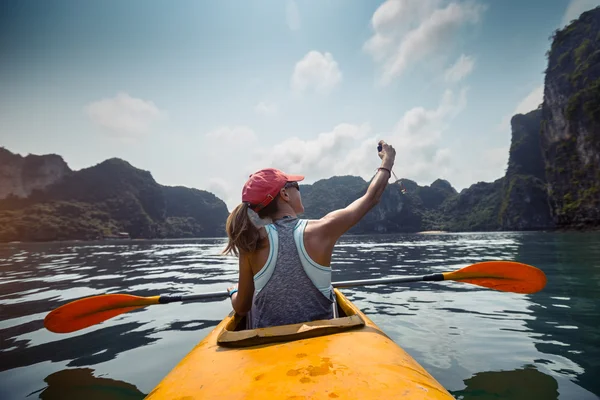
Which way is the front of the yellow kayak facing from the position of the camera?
facing away from the viewer

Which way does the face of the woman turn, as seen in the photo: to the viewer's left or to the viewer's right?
to the viewer's right

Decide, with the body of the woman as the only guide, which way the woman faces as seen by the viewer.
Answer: away from the camera
